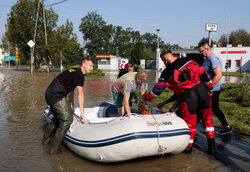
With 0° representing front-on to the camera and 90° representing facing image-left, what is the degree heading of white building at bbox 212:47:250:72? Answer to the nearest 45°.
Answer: approximately 0°

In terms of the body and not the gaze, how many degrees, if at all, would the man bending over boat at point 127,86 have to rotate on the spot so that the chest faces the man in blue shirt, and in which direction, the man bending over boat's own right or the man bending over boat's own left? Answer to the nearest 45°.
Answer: approximately 45° to the man bending over boat's own left

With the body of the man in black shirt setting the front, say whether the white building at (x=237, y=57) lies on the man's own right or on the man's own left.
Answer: on the man's own left

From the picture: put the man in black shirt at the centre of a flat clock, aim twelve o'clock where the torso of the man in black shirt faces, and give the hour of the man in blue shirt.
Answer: The man in blue shirt is roughly at 12 o'clock from the man in black shirt.

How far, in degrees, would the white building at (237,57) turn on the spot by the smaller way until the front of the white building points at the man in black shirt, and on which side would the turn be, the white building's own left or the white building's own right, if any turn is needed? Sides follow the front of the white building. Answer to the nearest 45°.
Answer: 0° — it already faces them

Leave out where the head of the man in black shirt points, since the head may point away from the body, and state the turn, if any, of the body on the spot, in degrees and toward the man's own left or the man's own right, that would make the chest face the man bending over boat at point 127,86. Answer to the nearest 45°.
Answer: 0° — they already face them

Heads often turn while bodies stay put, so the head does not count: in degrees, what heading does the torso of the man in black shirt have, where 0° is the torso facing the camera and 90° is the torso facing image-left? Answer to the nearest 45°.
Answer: approximately 270°

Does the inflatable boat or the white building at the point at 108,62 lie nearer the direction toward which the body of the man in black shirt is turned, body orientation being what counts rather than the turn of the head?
the inflatable boat

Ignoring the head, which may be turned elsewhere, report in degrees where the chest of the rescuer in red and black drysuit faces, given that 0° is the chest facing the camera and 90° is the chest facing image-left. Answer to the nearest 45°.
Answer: approximately 135°
